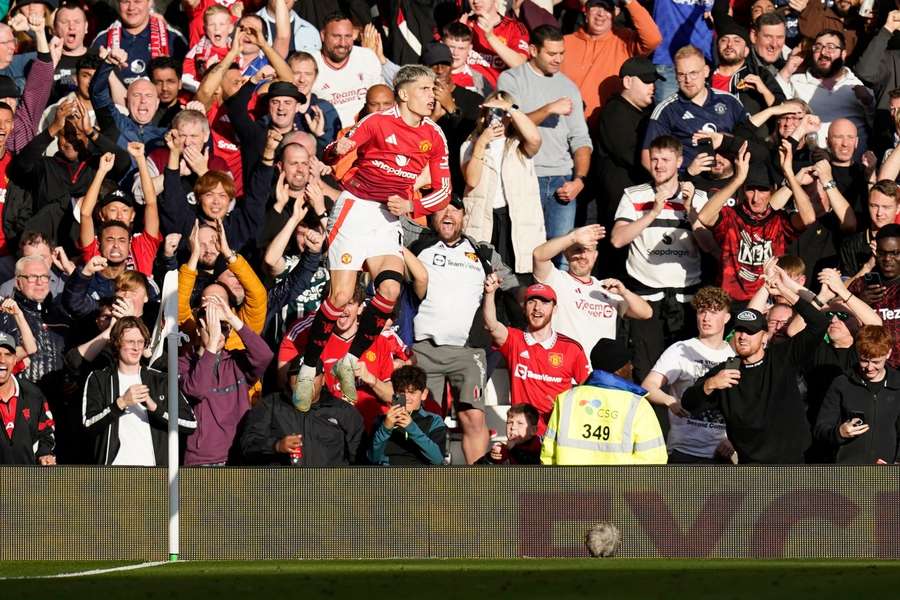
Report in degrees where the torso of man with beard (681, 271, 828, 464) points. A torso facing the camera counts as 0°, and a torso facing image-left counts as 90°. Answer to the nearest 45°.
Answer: approximately 45°

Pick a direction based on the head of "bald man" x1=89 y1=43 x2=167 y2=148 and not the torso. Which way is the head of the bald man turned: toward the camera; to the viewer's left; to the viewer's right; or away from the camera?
toward the camera

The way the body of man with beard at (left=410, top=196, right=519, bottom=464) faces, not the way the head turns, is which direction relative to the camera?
toward the camera

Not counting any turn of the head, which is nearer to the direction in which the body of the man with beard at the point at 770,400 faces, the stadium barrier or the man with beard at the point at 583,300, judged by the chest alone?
the stadium barrier

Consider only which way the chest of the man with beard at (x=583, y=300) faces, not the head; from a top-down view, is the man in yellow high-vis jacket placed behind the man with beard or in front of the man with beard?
in front

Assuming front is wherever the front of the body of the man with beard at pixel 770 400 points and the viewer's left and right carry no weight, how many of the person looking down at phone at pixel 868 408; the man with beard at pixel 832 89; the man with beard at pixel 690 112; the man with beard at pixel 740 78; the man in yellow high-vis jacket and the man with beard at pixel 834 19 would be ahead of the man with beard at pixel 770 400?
1

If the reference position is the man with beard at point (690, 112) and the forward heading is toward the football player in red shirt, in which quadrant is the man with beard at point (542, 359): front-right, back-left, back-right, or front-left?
front-left

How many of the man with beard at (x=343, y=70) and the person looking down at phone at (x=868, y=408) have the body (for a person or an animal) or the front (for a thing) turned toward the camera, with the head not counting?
2

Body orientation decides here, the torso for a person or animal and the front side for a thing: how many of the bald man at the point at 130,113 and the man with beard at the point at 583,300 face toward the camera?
2

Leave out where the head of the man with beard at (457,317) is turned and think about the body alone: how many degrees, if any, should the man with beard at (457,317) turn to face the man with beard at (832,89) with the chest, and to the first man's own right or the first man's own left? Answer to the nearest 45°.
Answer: approximately 135° to the first man's own left

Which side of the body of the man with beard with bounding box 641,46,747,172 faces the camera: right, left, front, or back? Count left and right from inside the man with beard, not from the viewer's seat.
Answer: front

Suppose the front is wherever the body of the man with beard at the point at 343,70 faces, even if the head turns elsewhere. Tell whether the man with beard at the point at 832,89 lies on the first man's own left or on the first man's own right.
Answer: on the first man's own left

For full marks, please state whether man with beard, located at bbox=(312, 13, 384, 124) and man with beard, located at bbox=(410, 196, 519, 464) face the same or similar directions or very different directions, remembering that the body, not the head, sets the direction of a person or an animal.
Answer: same or similar directions

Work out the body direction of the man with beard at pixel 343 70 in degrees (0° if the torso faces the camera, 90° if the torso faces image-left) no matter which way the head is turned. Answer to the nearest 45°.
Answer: approximately 0°

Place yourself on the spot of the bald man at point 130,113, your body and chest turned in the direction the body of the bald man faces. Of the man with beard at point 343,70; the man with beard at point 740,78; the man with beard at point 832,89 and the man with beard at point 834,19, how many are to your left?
4

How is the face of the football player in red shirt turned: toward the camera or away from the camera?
toward the camera

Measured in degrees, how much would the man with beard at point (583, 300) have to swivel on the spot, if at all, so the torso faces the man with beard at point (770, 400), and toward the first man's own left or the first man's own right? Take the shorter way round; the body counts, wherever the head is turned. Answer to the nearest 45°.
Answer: approximately 45° to the first man's own left

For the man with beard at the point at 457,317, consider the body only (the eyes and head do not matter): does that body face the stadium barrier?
yes

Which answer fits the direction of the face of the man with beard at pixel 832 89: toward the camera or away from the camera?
toward the camera

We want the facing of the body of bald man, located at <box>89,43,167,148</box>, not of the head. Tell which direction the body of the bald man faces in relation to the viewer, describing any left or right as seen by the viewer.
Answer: facing the viewer
